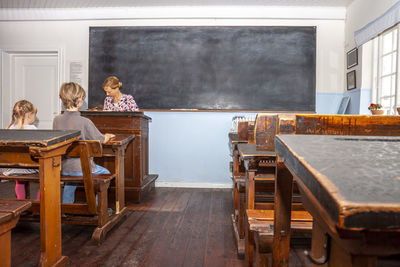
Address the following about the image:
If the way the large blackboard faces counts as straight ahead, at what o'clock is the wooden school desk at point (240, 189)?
The wooden school desk is roughly at 12 o'clock from the large blackboard.

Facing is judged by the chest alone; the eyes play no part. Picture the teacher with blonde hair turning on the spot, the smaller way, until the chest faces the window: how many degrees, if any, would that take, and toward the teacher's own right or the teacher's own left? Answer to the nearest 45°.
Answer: approximately 135° to the teacher's own left

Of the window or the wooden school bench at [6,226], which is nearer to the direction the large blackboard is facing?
the wooden school bench

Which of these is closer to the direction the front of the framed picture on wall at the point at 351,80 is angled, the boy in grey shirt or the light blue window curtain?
the boy in grey shirt

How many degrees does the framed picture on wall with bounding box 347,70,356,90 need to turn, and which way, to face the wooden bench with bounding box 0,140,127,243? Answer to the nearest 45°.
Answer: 0° — it already faces it

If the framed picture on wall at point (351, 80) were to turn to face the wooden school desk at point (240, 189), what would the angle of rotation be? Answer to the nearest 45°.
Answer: approximately 45° to its left

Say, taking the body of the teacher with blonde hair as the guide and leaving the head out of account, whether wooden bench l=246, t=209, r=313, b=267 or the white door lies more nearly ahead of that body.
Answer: the wooden bench

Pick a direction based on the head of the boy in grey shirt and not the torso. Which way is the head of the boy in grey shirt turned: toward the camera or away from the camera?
away from the camera
